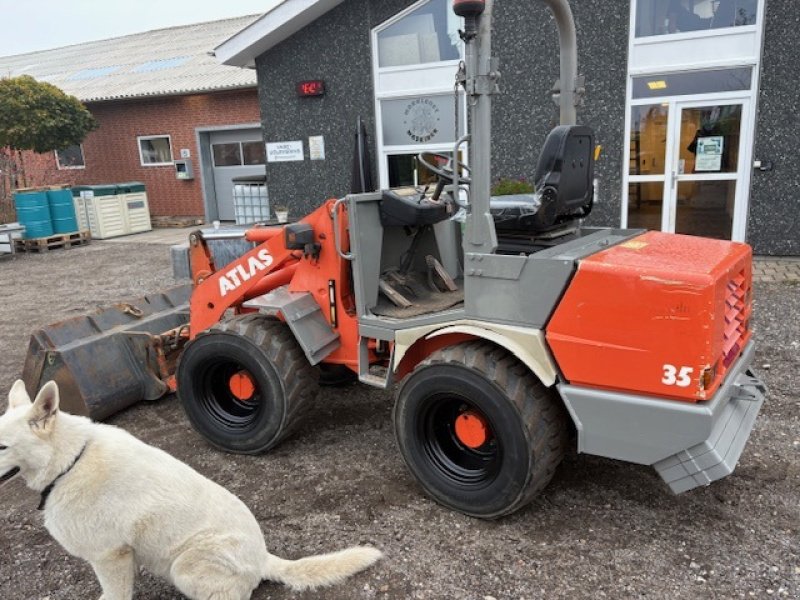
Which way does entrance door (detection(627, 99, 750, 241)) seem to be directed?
toward the camera

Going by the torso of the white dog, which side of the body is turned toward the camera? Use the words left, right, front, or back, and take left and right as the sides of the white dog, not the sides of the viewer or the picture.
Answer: left

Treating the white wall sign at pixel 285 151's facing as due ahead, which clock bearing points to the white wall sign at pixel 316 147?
the white wall sign at pixel 316 147 is roughly at 10 o'clock from the white wall sign at pixel 285 151.

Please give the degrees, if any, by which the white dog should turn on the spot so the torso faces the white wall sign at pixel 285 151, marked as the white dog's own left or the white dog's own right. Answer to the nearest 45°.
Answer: approximately 90° to the white dog's own right

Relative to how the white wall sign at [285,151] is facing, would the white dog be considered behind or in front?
in front

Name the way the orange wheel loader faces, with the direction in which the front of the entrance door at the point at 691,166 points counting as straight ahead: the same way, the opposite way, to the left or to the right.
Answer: to the right

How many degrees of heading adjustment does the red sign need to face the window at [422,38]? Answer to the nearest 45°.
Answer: approximately 45° to its left

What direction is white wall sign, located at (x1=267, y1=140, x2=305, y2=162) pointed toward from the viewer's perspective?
toward the camera

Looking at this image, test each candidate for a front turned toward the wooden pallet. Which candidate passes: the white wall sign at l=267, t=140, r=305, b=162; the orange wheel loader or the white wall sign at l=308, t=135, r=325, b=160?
the orange wheel loader

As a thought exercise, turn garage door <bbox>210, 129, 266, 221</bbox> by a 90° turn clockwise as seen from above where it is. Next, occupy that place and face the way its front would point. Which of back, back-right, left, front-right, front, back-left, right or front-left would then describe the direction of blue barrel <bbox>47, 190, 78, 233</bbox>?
front-left

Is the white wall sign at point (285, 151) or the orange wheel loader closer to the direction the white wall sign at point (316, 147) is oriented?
the orange wheel loader

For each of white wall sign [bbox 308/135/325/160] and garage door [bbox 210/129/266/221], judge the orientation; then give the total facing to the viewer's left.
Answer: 0

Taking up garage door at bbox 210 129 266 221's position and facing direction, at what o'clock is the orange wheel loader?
The orange wheel loader is roughly at 12 o'clock from the garage door.
